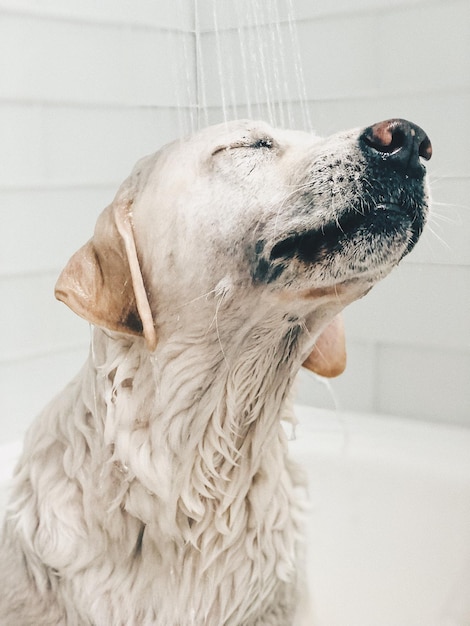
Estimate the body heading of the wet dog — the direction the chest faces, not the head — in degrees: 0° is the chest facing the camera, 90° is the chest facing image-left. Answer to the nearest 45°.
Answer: approximately 315°
